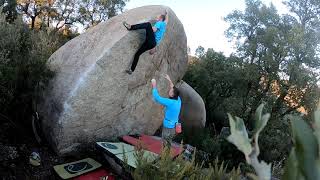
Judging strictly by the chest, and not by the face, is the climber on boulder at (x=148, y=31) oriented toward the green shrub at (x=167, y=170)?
no

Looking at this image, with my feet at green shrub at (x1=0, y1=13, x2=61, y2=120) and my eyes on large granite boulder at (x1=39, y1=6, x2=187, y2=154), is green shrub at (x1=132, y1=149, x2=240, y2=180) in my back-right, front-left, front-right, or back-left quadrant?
front-right

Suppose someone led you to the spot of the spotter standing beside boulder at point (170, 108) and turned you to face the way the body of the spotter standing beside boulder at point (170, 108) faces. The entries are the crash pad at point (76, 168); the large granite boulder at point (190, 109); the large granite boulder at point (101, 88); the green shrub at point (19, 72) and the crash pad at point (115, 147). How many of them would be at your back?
0

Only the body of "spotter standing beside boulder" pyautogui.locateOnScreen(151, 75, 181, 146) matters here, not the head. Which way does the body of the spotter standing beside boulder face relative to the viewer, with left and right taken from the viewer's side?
facing away from the viewer and to the left of the viewer

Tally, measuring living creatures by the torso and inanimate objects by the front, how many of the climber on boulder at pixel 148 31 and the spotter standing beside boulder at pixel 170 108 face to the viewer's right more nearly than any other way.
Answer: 0

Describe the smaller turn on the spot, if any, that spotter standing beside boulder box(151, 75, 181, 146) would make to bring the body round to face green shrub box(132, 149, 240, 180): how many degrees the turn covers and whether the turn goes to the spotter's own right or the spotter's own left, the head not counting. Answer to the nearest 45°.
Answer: approximately 135° to the spotter's own left

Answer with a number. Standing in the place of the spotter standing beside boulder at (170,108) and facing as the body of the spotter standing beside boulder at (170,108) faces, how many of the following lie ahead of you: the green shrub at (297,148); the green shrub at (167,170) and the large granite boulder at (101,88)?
1

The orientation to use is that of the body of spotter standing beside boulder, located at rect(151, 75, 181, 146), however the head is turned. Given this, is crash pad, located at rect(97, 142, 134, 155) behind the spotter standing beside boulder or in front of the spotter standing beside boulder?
in front

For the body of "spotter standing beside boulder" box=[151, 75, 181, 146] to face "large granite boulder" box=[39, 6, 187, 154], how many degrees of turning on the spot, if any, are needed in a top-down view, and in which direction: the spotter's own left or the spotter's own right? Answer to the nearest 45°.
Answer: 0° — they already face it
